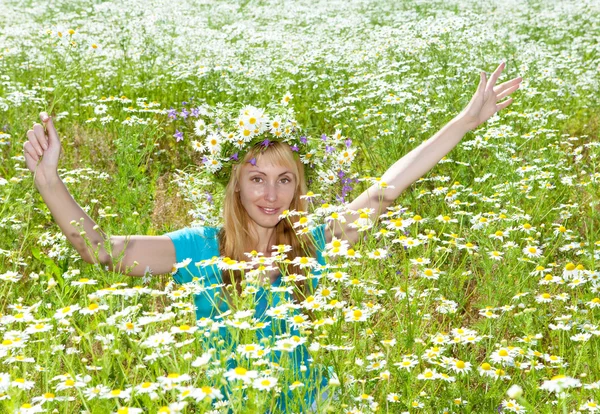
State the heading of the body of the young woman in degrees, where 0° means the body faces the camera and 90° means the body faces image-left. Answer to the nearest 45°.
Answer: approximately 0°

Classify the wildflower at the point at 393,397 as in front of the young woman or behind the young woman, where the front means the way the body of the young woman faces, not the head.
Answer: in front

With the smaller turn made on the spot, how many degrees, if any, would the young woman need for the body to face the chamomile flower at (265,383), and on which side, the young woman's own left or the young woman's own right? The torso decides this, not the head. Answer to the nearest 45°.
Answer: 0° — they already face it

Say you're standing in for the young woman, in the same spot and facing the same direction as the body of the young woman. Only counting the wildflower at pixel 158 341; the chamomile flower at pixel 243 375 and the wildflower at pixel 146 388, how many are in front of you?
3

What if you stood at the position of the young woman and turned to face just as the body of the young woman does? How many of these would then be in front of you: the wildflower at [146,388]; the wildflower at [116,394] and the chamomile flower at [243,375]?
3

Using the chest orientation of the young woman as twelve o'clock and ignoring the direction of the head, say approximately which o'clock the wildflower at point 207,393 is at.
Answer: The wildflower is roughly at 12 o'clock from the young woman.

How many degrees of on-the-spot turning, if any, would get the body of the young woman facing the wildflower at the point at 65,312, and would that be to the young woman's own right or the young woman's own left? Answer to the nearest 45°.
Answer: approximately 45° to the young woman's own right

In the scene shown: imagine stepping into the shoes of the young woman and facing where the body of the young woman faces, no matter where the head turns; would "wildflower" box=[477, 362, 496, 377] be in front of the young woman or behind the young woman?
in front

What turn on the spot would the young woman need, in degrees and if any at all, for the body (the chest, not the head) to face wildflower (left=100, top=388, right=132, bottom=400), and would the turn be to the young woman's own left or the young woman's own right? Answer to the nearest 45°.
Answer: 0° — they already face it

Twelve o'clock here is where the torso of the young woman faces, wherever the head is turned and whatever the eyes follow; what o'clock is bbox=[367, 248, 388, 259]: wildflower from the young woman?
The wildflower is roughly at 11 o'clock from the young woman.

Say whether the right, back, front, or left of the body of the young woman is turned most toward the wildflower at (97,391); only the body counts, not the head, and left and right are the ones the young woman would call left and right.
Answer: front
